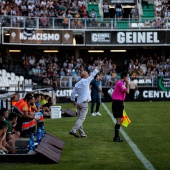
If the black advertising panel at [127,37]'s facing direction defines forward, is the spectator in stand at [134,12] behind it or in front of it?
behind

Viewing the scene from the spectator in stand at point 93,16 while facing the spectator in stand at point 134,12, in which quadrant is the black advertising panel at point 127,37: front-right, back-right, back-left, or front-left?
front-right

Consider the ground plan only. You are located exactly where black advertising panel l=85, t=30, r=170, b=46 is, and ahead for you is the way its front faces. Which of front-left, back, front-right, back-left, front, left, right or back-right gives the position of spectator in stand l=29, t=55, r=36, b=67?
right

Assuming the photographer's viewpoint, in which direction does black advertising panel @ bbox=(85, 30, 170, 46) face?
facing the viewer

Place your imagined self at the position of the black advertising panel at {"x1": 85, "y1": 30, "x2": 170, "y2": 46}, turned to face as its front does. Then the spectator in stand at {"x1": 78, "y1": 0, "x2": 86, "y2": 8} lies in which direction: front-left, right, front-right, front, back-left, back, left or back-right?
back-right

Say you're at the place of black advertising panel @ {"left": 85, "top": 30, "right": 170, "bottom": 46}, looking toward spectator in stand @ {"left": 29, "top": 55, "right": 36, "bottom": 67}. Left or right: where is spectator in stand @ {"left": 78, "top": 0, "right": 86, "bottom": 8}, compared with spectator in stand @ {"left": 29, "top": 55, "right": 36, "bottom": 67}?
right
